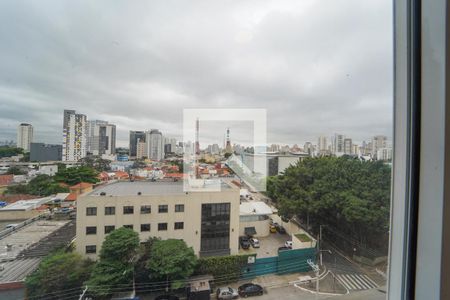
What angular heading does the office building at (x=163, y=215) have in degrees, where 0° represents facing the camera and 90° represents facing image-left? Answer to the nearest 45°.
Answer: approximately 0°
